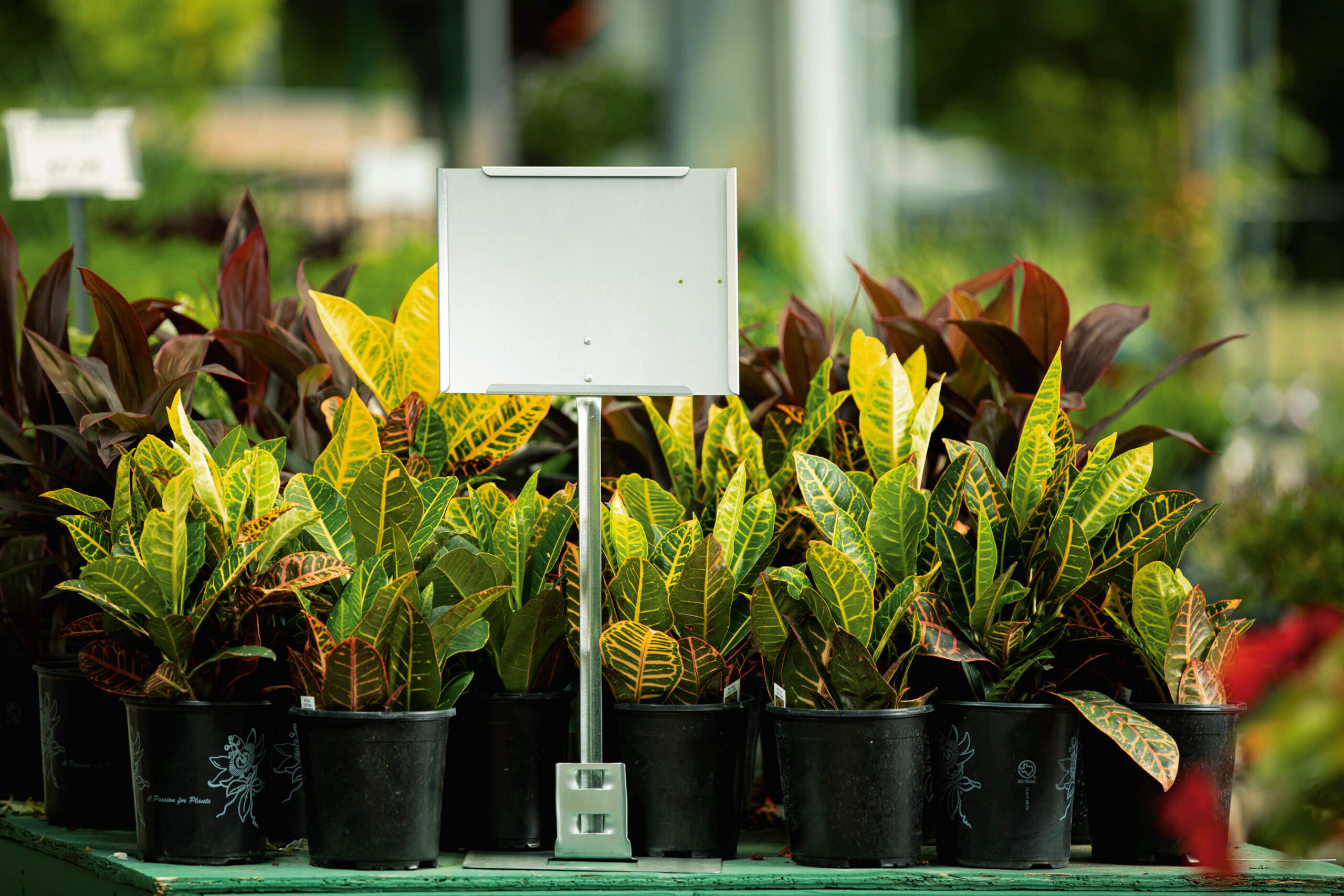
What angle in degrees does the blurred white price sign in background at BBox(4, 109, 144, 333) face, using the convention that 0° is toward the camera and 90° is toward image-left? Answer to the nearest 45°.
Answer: approximately 0°

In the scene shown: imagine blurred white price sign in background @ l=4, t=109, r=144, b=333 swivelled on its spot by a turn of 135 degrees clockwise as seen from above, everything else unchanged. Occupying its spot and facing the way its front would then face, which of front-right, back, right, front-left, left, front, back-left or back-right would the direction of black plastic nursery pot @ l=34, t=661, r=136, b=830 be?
back-left

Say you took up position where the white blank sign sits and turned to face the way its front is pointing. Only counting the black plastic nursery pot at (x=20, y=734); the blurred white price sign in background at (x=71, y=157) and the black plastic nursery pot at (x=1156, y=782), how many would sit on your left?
1

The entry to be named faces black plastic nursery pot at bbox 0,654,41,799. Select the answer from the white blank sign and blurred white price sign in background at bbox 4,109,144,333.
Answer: the blurred white price sign in background

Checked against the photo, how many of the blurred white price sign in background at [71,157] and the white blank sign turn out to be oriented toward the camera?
2

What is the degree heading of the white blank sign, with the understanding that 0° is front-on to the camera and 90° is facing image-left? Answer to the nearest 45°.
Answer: approximately 0°
